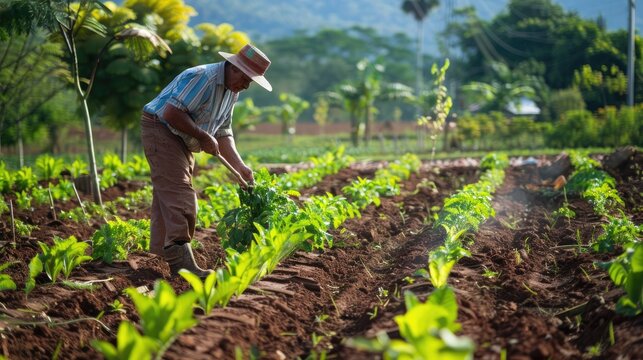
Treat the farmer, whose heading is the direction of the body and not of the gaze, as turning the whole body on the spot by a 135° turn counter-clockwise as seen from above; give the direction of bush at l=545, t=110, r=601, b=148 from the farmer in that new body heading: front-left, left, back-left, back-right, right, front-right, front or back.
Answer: right

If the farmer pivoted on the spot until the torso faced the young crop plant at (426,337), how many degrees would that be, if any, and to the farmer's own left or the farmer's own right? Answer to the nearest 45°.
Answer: approximately 90° to the farmer's own right

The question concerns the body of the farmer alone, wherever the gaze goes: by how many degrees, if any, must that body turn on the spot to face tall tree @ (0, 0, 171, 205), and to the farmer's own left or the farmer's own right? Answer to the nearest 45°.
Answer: approximately 135° to the farmer's own left

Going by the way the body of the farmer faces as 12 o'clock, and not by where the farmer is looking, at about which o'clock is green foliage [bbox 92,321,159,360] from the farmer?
The green foliage is roughly at 3 o'clock from the farmer.

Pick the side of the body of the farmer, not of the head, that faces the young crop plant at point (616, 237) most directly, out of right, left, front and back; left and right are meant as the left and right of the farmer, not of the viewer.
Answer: front

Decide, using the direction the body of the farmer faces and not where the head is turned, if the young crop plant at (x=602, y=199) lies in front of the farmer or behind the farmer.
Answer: in front

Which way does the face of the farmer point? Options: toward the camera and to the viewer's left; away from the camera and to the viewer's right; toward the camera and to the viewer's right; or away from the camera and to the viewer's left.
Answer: toward the camera and to the viewer's right

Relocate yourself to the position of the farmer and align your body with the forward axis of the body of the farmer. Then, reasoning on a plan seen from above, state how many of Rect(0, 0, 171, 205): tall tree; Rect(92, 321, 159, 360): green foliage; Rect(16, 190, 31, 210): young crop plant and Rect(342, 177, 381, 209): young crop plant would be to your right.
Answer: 1

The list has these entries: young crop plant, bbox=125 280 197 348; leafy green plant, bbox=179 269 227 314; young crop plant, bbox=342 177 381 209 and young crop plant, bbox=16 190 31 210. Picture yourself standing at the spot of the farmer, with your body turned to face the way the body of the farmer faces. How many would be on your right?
2

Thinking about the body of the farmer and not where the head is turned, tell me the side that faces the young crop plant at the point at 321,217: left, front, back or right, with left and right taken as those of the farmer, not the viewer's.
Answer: front

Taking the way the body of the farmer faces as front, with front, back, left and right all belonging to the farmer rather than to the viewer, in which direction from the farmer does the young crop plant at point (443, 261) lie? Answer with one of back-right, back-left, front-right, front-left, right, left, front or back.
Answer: front-right

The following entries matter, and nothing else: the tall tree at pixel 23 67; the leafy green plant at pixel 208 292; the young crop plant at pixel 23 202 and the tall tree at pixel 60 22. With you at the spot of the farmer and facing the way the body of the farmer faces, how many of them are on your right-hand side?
1

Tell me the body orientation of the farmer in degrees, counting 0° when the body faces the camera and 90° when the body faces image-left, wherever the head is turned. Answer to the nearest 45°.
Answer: approximately 270°
